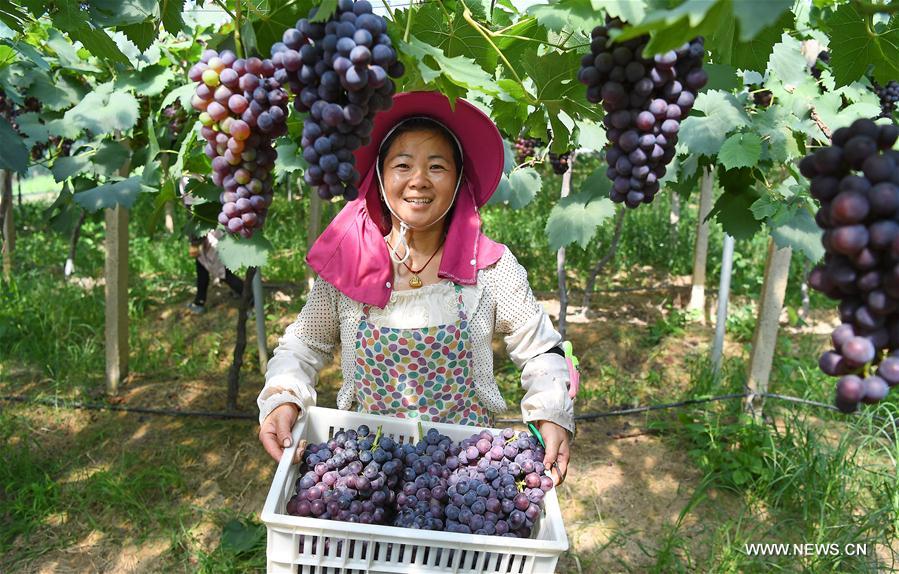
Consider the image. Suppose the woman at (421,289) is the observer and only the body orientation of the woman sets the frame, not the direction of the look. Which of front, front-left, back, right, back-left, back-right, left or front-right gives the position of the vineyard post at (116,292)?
back-right

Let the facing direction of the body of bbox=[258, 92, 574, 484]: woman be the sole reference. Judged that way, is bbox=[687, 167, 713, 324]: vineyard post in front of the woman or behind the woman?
behind

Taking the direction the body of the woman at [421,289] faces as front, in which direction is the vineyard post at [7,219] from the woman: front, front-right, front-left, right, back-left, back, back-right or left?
back-right

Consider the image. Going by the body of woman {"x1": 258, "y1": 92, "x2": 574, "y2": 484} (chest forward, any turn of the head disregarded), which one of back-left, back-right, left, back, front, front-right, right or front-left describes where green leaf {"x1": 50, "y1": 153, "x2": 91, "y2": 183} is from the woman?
back-right

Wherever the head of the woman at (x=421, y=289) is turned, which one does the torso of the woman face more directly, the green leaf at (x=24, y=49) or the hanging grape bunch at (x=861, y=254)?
the hanging grape bunch

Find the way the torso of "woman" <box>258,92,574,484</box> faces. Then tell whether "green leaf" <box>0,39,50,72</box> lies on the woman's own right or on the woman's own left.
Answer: on the woman's own right

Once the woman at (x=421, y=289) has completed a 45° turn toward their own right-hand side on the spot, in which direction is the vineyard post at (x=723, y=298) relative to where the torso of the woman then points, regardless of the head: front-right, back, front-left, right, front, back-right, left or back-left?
back

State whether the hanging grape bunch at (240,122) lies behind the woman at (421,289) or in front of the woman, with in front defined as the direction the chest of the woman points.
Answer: in front

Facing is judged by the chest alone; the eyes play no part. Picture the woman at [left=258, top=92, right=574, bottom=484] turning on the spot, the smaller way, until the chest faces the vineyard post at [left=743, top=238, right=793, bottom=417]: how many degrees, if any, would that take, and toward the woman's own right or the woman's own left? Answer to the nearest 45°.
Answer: approximately 135° to the woman's own left

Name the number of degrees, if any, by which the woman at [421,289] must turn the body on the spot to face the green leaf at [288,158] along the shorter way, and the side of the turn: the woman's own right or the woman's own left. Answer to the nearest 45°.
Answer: approximately 135° to the woman's own right

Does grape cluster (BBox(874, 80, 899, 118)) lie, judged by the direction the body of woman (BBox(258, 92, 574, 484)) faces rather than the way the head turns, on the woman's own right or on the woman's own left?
on the woman's own left

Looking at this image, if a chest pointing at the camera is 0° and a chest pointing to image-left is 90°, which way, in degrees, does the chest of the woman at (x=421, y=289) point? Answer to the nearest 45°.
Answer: approximately 0°

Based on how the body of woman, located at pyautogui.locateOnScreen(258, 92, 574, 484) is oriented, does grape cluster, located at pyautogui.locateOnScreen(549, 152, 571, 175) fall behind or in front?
behind
